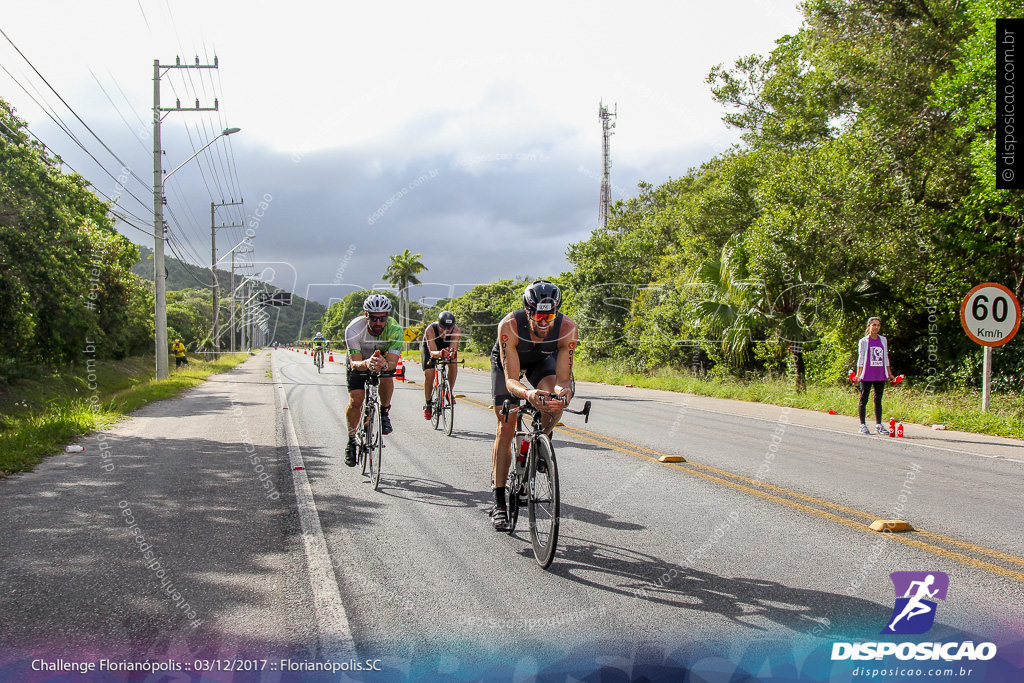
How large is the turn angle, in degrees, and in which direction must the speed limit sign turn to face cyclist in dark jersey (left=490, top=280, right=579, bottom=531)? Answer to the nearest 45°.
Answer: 0° — it already faces them

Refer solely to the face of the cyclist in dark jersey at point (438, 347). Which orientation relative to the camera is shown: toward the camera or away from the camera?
toward the camera

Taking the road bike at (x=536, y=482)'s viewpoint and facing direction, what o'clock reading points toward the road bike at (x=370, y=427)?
the road bike at (x=370, y=427) is roughly at 5 o'clock from the road bike at (x=536, y=482).

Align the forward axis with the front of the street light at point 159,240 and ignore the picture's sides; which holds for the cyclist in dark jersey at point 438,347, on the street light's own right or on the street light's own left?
on the street light's own right

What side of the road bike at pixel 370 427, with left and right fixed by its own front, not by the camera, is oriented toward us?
front

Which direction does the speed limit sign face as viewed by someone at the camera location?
facing the viewer

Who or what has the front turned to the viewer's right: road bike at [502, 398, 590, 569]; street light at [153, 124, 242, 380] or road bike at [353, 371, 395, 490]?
the street light

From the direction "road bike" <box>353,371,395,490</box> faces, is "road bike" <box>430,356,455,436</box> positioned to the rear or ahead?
to the rear

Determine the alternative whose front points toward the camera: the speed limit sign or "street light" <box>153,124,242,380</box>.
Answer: the speed limit sign

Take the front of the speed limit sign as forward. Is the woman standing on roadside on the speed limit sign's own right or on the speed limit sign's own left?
on the speed limit sign's own right

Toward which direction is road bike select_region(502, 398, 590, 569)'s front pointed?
toward the camera

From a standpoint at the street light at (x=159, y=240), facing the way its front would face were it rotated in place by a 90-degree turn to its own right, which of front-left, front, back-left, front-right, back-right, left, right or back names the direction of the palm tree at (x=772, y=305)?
front-left

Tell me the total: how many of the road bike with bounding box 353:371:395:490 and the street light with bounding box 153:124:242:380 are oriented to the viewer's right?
1

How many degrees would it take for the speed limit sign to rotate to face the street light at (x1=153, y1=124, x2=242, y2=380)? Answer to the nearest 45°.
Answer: approximately 90° to its right

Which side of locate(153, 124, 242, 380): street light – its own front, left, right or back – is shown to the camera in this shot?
right

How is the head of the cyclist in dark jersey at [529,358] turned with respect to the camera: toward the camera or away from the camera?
toward the camera

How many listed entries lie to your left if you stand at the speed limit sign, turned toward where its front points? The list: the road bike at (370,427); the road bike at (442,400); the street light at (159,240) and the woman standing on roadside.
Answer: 0

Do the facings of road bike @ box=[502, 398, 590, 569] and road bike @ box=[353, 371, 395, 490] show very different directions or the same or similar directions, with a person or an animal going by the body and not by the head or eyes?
same or similar directions
